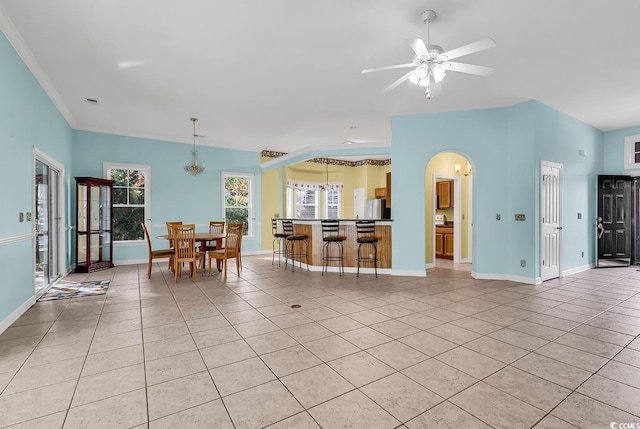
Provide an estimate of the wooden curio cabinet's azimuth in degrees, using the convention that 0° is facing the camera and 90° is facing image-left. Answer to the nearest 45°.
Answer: approximately 315°

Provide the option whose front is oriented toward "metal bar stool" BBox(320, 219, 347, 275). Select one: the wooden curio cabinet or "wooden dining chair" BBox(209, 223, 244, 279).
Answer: the wooden curio cabinet

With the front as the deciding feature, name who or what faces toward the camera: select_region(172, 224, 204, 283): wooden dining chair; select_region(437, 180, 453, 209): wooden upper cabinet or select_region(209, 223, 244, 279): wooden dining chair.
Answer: the wooden upper cabinet

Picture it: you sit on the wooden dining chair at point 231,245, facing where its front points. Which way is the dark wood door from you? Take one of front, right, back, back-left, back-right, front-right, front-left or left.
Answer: back-right

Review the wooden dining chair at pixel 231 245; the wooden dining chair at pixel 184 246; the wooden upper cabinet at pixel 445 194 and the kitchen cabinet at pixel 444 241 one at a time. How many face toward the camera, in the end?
2

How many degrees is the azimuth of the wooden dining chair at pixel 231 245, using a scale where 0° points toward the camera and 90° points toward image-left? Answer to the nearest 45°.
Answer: approximately 135°

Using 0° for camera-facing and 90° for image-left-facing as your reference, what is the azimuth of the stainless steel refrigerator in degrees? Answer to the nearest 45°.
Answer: approximately 45°

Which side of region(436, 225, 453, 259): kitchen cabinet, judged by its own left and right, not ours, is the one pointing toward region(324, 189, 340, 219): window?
right

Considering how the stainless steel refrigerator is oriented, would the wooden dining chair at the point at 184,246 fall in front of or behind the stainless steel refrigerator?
in front

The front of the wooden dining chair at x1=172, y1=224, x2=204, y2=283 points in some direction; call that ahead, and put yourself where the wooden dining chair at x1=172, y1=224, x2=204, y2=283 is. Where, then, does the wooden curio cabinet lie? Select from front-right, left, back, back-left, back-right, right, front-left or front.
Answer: left

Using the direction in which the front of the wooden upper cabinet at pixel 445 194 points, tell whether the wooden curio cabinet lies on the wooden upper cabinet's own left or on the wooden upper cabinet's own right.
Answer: on the wooden upper cabinet's own right

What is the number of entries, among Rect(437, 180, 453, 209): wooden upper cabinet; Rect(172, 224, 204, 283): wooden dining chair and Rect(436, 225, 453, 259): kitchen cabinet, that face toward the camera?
2

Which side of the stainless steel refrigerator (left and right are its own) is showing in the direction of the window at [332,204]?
right

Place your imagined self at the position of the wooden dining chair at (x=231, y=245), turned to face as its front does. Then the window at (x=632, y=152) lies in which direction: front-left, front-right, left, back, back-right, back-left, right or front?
back-right

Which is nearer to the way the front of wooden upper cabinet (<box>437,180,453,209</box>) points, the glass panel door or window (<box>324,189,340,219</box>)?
the glass panel door

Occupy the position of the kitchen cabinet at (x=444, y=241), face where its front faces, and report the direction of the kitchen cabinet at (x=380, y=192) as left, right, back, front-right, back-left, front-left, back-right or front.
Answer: back-right

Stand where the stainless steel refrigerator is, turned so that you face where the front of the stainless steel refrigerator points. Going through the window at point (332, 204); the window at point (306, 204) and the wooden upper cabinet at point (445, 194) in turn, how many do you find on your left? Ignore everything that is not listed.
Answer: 1
